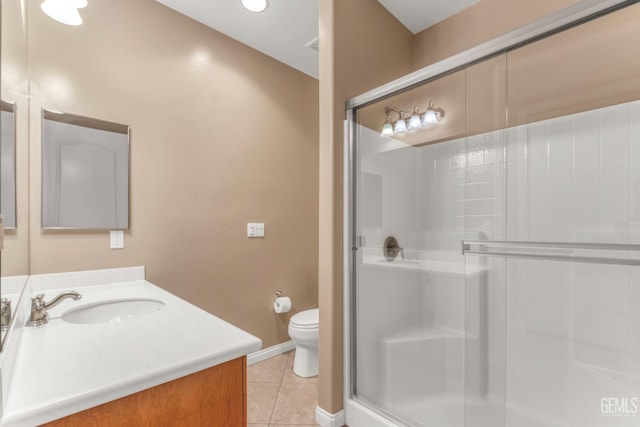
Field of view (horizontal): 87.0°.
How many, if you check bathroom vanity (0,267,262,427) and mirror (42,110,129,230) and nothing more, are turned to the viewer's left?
0

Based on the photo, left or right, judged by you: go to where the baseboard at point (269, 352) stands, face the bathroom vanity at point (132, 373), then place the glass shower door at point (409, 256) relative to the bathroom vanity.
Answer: left

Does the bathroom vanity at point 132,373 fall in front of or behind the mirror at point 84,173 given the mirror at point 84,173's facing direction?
in front

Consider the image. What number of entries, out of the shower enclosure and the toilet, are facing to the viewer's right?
0

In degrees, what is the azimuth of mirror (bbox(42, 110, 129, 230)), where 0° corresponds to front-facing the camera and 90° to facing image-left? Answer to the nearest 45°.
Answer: approximately 315°

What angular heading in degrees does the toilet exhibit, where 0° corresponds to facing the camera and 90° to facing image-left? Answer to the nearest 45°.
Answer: approximately 45°
